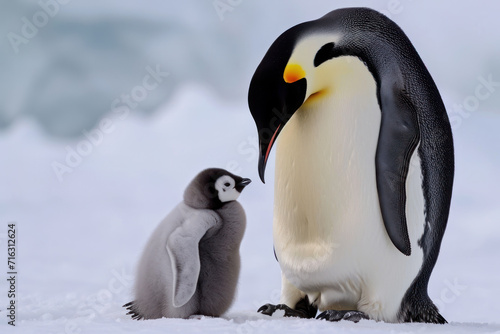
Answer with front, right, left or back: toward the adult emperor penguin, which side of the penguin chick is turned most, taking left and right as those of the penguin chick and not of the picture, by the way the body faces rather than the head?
front

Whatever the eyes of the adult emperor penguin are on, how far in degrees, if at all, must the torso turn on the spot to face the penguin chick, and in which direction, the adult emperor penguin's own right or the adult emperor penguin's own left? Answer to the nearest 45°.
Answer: approximately 45° to the adult emperor penguin's own right

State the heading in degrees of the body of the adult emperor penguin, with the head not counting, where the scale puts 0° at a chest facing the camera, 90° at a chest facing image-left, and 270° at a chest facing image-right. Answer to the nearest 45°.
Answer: approximately 45°

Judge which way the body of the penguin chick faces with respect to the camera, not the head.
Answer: to the viewer's right

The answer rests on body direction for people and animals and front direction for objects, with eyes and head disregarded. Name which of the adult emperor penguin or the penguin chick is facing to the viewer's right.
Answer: the penguin chick

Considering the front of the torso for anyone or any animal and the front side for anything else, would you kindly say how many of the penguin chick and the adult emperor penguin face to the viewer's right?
1
